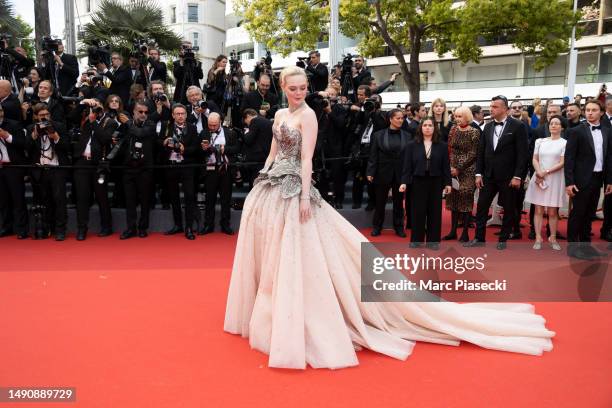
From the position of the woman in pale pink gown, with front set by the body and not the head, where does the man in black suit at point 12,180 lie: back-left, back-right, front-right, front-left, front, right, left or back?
right

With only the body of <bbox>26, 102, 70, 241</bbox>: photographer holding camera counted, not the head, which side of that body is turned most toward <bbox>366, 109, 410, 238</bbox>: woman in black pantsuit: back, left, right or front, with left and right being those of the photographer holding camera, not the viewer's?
left

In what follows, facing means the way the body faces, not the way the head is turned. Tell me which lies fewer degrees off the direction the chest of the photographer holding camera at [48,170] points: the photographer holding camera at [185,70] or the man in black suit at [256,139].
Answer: the man in black suit

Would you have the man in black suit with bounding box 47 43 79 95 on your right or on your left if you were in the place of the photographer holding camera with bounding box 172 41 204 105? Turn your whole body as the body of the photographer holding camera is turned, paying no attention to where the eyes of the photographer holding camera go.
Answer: on your right

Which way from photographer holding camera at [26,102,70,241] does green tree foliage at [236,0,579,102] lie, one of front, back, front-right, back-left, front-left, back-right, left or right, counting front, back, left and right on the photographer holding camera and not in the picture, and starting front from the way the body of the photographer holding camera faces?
back-left

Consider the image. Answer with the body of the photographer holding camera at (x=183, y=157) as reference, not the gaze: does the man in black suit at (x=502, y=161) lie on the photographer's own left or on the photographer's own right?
on the photographer's own left

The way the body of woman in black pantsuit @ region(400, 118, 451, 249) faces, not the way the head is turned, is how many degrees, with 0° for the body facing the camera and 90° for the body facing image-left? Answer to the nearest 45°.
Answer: approximately 0°

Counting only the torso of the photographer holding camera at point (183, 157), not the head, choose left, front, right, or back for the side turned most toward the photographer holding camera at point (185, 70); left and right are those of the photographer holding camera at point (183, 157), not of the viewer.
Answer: back

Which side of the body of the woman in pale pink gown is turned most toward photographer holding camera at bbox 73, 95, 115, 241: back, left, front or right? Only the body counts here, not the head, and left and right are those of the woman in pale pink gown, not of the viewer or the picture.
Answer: right

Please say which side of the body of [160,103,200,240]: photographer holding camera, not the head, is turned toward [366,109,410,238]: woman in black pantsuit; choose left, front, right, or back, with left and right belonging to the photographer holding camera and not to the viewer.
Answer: left

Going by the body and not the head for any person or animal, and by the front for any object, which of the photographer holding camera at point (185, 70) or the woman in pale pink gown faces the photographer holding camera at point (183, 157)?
the photographer holding camera at point (185, 70)

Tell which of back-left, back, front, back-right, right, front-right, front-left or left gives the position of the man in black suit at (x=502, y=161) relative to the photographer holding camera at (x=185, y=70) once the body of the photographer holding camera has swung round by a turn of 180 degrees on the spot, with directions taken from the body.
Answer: back-right

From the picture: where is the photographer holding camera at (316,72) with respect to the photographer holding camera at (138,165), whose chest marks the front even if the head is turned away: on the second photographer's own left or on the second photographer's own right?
on the second photographer's own left
